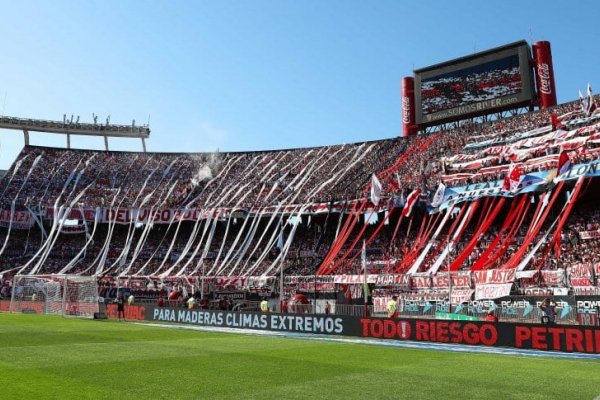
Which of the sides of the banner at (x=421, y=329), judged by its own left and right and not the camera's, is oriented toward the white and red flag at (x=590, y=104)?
back

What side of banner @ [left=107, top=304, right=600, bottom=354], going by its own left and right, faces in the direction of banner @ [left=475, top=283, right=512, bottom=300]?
back

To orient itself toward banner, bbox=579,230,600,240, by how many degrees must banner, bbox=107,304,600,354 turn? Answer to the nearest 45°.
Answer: approximately 180°

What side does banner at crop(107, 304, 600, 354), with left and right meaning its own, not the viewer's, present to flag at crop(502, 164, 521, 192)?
back

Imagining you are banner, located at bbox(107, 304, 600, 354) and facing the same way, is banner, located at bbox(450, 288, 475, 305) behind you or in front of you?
behind

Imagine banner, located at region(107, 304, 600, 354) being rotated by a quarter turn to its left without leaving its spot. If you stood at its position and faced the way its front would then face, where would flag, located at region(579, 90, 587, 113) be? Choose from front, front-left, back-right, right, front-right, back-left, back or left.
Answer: left

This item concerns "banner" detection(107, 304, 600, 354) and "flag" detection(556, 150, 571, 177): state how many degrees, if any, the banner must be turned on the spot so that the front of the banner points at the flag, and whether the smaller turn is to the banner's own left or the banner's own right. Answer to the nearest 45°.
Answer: approximately 180°

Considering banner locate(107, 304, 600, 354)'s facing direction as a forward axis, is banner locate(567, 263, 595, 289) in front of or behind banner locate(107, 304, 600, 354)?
behind

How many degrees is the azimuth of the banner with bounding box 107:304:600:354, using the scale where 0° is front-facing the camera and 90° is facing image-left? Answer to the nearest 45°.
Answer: approximately 45°

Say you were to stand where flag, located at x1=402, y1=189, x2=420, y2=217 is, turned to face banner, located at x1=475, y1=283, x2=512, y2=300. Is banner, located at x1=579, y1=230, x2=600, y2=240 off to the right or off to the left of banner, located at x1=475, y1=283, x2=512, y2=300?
left

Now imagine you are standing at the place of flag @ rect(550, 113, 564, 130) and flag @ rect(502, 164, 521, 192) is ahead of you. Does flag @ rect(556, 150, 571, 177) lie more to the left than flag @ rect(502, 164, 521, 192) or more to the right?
left
